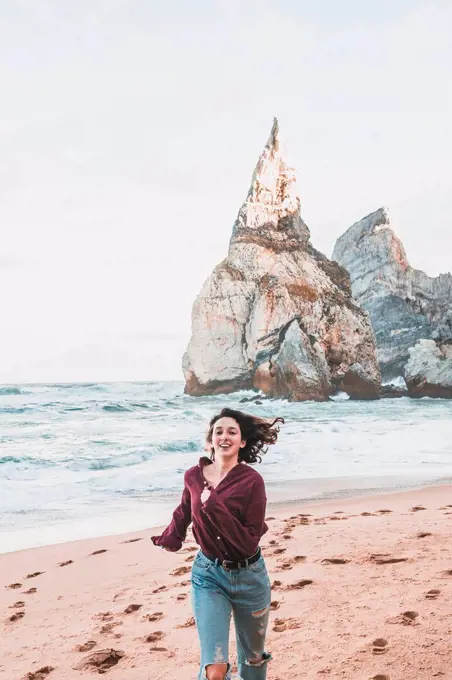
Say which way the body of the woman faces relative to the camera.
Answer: toward the camera
